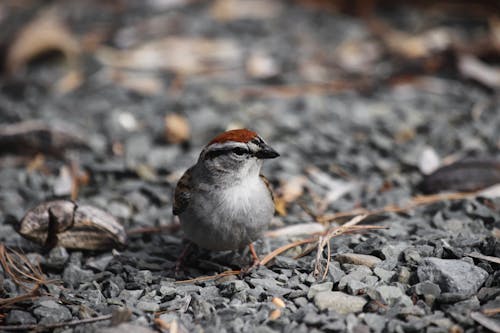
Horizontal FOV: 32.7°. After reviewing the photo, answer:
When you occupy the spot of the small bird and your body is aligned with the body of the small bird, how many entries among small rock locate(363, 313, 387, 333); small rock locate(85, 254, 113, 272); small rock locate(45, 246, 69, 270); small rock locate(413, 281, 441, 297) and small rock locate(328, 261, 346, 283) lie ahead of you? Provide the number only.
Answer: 3

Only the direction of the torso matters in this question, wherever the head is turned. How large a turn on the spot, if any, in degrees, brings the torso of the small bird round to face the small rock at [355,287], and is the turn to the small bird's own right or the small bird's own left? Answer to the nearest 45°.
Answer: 0° — it already faces it

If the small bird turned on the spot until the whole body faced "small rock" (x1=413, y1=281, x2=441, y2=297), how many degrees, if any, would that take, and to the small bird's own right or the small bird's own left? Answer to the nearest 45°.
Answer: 0° — it already faces it

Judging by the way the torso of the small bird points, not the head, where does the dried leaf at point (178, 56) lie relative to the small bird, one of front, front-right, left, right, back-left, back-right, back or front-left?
back-left

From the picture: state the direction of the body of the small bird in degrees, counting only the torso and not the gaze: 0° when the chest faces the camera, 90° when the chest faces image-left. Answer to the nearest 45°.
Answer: approximately 315°

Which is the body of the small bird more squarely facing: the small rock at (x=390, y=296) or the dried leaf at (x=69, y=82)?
the small rock

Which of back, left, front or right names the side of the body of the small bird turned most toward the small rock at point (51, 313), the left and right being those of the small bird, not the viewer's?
right

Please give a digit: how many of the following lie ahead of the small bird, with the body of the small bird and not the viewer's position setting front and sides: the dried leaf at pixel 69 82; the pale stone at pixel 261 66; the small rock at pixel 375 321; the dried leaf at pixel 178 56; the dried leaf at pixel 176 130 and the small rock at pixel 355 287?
2

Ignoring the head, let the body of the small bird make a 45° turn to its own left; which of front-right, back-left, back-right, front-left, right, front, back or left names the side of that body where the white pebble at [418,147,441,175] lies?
front-left

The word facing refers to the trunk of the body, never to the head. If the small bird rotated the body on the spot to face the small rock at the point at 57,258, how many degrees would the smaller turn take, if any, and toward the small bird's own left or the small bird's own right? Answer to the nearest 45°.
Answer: approximately 135° to the small bird's own right

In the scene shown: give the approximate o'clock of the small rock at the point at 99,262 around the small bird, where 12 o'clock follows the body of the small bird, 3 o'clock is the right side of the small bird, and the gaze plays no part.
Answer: The small rock is roughly at 3 o'clock from the small bird.
